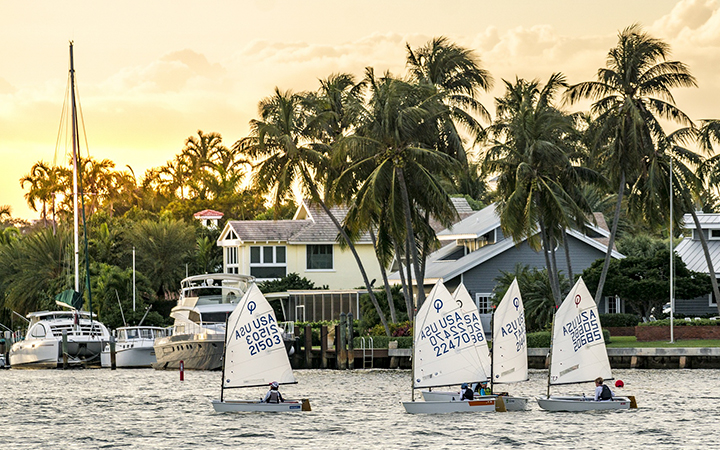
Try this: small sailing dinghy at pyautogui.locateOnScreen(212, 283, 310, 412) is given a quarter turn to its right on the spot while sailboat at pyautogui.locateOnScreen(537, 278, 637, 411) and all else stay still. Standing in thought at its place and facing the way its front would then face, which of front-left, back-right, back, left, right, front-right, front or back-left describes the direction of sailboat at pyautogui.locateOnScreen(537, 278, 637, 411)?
right

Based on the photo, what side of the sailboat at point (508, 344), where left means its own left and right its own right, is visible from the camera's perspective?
left

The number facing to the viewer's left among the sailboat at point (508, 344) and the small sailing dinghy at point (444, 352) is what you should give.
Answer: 2

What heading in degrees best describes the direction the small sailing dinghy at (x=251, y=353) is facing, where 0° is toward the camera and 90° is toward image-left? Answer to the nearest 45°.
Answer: approximately 90°

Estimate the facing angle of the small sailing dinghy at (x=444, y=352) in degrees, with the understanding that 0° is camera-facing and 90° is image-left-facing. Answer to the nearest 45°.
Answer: approximately 90°

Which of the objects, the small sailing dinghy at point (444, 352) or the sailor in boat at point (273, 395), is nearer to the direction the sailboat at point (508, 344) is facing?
the sailor in boat

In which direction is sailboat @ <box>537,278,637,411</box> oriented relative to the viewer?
to the viewer's left

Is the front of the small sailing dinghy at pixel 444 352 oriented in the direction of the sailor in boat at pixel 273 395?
yes
